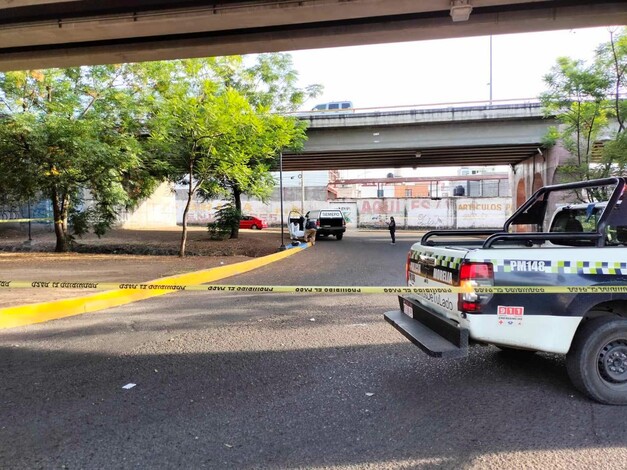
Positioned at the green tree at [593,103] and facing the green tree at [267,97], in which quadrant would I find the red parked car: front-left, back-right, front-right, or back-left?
front-right

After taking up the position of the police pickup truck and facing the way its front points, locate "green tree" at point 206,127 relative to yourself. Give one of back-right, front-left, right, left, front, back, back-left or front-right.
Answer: left

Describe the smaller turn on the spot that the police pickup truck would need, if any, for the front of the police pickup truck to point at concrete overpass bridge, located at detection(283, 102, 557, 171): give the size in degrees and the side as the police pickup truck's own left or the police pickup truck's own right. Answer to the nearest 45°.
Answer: approximately 45° to the police pickup truck's own left

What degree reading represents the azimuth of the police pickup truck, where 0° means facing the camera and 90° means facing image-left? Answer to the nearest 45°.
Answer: approximately 225°

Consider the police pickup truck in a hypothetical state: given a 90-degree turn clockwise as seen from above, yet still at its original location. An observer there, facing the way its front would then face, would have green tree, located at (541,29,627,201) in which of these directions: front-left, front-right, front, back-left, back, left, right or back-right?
back-left

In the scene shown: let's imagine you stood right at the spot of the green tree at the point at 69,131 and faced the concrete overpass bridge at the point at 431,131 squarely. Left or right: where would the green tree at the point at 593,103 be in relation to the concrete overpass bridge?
right

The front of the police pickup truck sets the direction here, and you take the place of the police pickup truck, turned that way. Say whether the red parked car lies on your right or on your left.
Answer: on your left

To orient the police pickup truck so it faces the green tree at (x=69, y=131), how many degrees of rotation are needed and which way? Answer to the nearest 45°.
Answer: approximately 90° to its left

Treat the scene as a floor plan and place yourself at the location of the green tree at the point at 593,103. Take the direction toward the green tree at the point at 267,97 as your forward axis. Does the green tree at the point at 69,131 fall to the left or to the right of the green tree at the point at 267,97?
left
